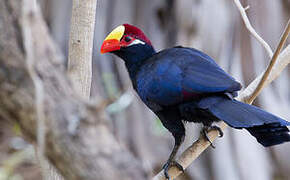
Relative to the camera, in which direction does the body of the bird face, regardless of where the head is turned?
to the viewer's left

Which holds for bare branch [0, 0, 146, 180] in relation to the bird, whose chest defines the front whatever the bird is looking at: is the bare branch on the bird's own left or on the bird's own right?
on the bird's own left

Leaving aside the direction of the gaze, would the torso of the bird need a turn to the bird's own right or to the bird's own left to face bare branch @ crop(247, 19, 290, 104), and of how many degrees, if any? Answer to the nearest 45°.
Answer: approximately 135° to the bird's own left
